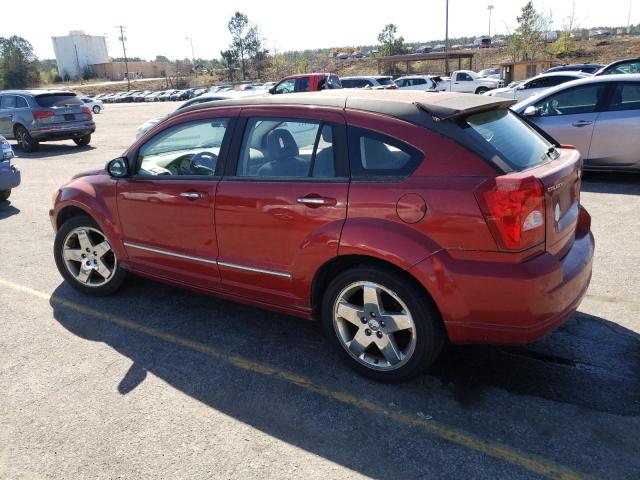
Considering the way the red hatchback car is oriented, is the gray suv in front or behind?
in front

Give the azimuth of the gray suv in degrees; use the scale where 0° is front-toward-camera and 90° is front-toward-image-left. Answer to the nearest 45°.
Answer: approximately 135°

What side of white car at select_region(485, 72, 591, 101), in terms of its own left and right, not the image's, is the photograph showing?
left

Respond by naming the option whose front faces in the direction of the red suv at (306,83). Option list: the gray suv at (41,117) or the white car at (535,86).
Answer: the white car

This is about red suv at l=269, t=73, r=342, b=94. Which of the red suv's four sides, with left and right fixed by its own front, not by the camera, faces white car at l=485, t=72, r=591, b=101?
back

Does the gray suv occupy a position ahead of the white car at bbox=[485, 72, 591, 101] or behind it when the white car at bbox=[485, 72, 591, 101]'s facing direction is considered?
ahead

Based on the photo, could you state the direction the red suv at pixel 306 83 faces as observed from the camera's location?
facing to the left of the viewer

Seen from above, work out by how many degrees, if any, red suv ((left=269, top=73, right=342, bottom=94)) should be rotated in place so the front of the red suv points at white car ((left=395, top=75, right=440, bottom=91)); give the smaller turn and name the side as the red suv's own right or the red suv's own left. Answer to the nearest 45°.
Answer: approximately 135° to the red suv's own right

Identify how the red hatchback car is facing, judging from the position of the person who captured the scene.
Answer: facing away from the viewer and to the left of the viewer

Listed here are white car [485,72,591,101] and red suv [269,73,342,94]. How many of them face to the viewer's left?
2
